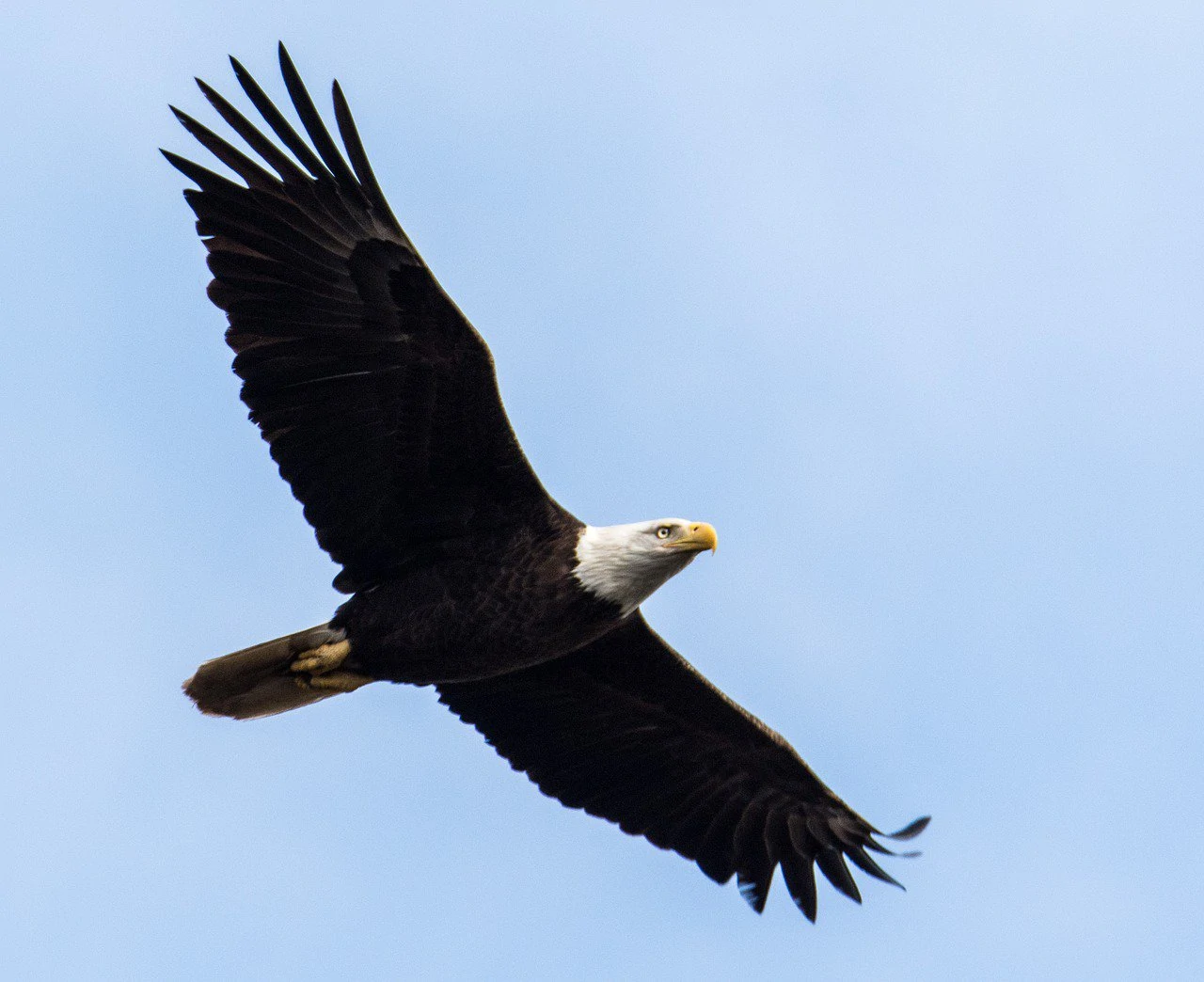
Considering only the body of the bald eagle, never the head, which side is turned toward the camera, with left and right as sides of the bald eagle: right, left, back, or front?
right
